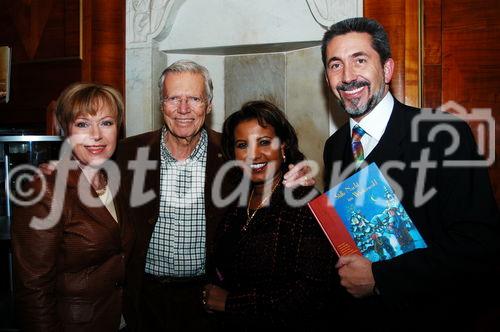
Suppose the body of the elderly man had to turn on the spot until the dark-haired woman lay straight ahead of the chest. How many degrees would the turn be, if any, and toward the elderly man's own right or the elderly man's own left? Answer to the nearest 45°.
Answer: approximately 45° to the elderly man's own left

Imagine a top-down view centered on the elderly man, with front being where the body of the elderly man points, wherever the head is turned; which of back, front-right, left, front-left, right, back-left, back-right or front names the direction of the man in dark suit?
front-left

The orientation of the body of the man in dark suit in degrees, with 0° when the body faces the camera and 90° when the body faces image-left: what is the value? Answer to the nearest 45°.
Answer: approximately 45°

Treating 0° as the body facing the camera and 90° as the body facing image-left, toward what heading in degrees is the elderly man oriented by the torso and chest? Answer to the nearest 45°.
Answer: approximately 0°
